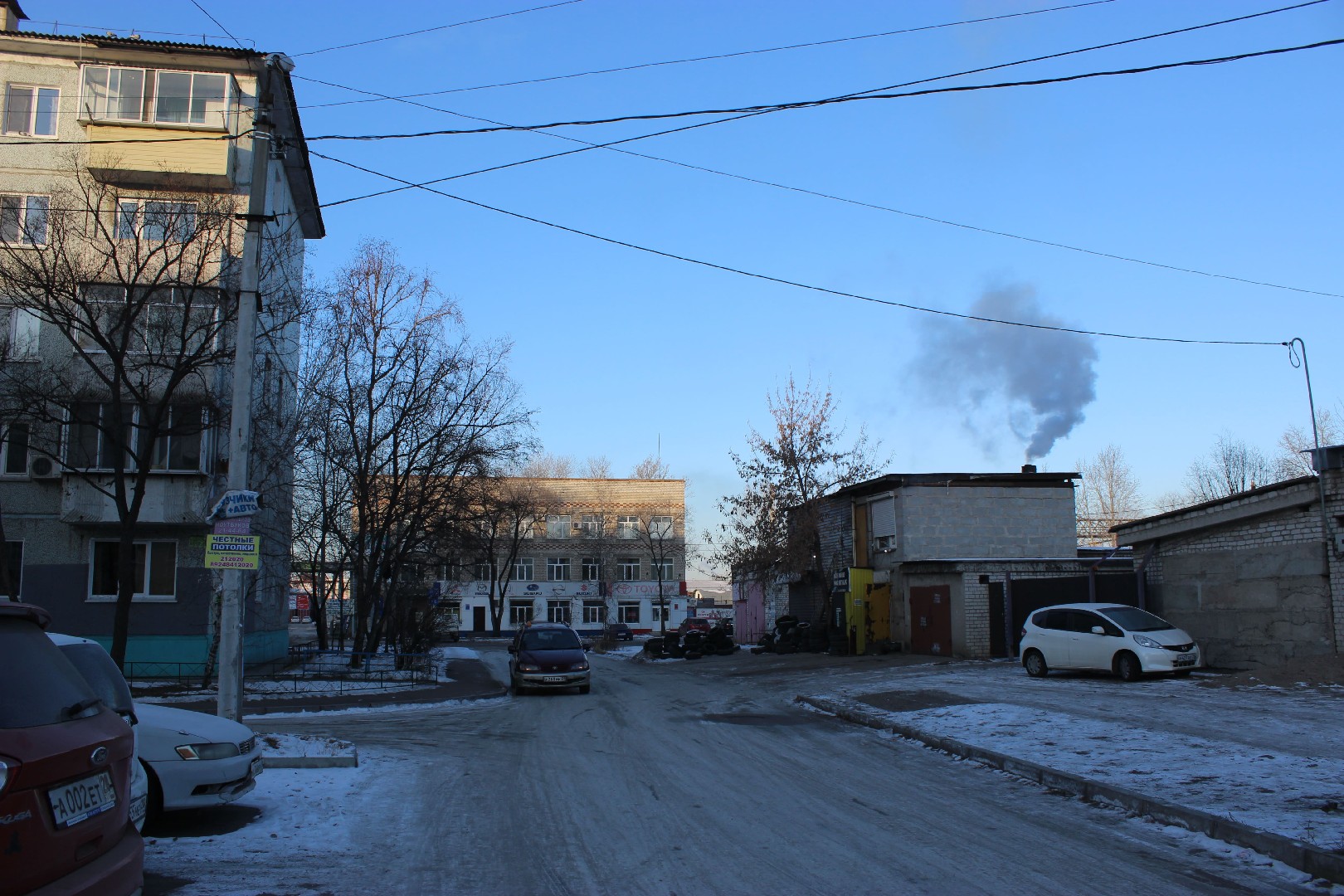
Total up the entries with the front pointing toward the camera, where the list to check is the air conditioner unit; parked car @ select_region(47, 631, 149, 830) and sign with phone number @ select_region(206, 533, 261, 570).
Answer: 2

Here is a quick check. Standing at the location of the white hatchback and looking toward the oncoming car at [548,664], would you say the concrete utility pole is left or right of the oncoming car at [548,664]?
left

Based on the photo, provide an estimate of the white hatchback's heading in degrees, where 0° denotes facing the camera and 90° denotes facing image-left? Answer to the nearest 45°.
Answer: approximately 315°

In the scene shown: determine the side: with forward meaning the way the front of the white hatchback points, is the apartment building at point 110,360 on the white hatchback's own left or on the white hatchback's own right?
on the white hatchback's own right

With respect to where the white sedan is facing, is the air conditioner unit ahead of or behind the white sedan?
behind

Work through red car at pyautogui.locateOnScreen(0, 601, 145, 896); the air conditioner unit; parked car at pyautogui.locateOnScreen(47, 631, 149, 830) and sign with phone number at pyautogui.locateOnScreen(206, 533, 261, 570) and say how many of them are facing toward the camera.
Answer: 2

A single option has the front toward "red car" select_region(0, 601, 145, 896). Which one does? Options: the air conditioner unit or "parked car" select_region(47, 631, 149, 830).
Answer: the air conditioner unit

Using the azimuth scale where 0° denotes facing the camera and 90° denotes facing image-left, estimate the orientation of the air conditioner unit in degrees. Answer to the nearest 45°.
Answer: approximately 0°

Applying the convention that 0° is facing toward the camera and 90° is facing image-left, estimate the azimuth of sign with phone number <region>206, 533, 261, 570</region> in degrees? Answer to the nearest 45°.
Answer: approximately 0°

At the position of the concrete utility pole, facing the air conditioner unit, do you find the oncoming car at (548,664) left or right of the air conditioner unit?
right
